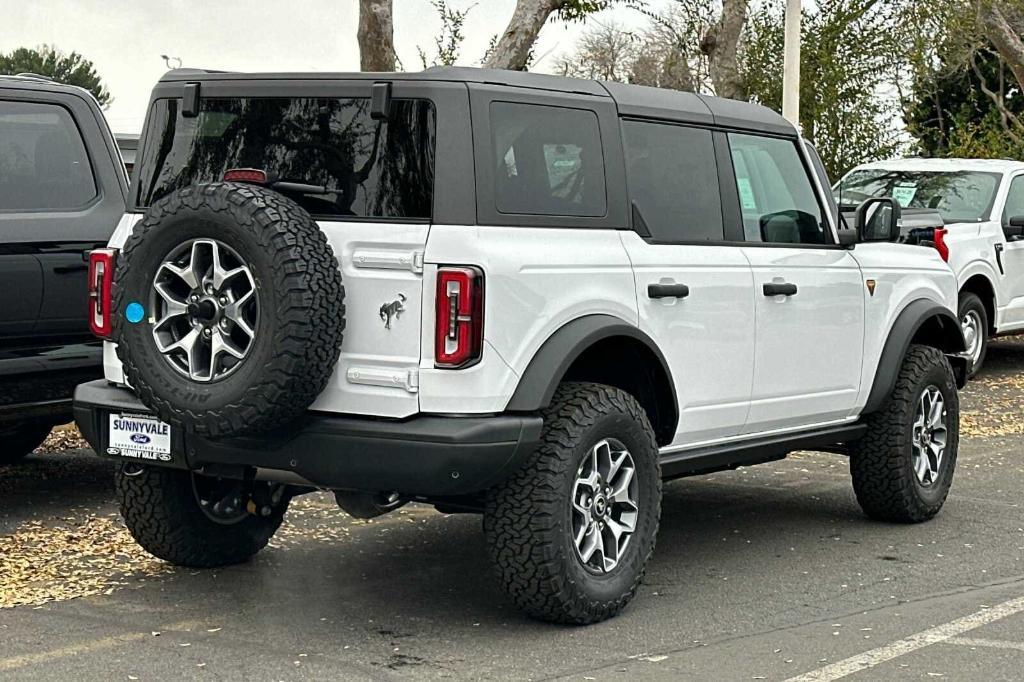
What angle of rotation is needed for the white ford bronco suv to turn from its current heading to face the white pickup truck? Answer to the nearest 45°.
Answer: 0° — it already faces it

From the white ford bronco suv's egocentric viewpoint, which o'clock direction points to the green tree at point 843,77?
The green tree is roughly at 11 o'clock from the white ford bronco suv.

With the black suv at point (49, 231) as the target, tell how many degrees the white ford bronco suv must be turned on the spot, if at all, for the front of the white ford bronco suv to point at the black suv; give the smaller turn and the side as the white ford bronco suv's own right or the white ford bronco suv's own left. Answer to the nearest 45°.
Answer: approximately 90° to the white ford bronco suv's own left

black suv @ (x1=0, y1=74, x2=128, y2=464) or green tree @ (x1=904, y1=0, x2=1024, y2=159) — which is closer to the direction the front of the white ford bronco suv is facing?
the green tree

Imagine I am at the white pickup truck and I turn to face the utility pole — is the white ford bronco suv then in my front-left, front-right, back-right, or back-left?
back-left

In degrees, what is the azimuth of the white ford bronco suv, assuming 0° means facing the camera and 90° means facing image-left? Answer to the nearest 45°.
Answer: approximately 225°

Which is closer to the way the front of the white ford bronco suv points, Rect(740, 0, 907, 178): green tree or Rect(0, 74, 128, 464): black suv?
the green tree

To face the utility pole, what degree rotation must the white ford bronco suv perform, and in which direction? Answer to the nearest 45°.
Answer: approximately 45° to its left
